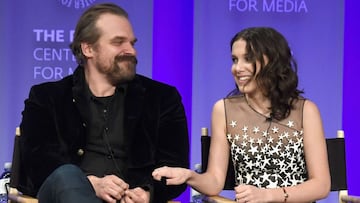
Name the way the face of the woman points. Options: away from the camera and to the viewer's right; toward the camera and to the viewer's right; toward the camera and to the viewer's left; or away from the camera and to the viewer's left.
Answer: toward the camera and to the viewer's left

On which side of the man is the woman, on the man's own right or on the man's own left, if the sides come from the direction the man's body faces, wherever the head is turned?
on the man's own left

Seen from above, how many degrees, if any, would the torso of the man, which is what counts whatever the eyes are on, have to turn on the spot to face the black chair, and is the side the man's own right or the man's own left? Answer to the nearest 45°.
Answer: approximately 90° to the man's own left

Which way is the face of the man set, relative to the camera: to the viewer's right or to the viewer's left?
to the viewer's right

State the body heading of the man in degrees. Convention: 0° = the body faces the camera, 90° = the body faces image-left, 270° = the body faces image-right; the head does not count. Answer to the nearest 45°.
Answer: approximately 0°
